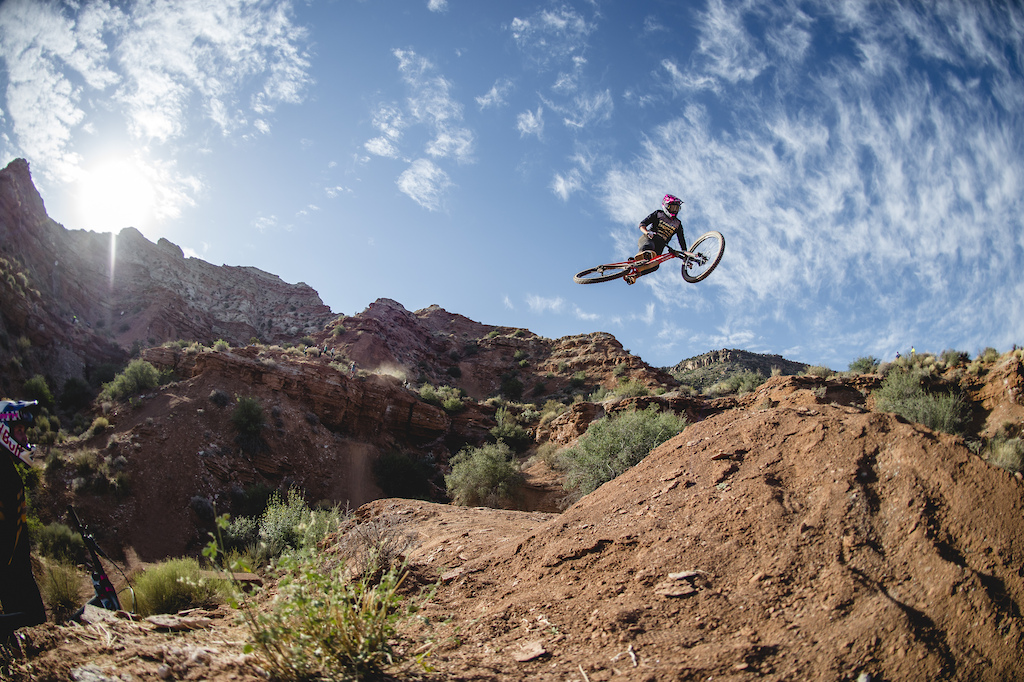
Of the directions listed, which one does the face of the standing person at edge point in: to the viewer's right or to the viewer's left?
to the viewer's right

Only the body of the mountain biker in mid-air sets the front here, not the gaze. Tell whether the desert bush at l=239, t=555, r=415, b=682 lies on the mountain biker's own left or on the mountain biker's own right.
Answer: on the mountain biker's own right

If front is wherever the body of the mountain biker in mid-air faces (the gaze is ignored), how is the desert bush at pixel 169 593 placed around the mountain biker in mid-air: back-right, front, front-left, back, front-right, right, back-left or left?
right

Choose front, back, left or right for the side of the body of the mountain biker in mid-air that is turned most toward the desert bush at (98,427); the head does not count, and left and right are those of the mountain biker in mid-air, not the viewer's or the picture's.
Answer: back
